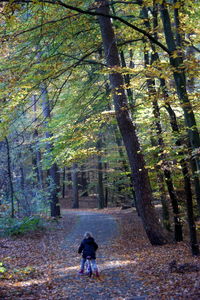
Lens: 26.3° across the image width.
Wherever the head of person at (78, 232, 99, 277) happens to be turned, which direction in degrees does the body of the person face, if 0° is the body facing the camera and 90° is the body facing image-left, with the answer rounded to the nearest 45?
approximately 180°

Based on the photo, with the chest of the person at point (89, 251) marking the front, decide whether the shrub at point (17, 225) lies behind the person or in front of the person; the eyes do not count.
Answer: in front
